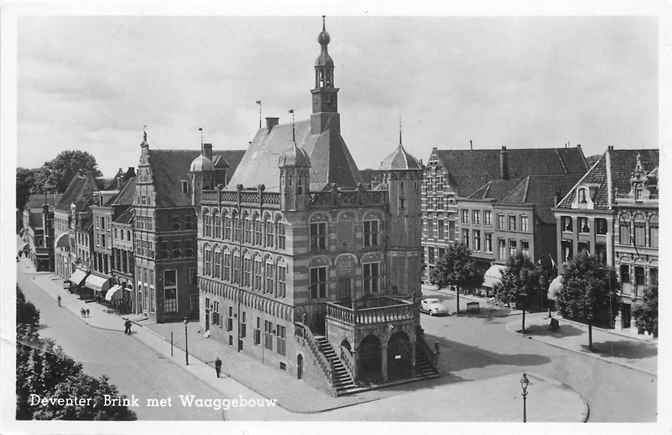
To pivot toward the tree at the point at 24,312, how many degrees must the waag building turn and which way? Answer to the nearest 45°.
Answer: approximately 90° to its right

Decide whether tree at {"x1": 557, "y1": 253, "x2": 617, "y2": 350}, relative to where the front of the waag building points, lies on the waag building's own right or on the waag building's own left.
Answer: on the waag building's own left

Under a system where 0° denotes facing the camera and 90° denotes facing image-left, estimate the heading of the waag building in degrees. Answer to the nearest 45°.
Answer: approximately 315°

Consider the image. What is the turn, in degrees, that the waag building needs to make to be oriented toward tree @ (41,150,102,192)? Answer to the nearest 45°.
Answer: approximately 135° to its right
